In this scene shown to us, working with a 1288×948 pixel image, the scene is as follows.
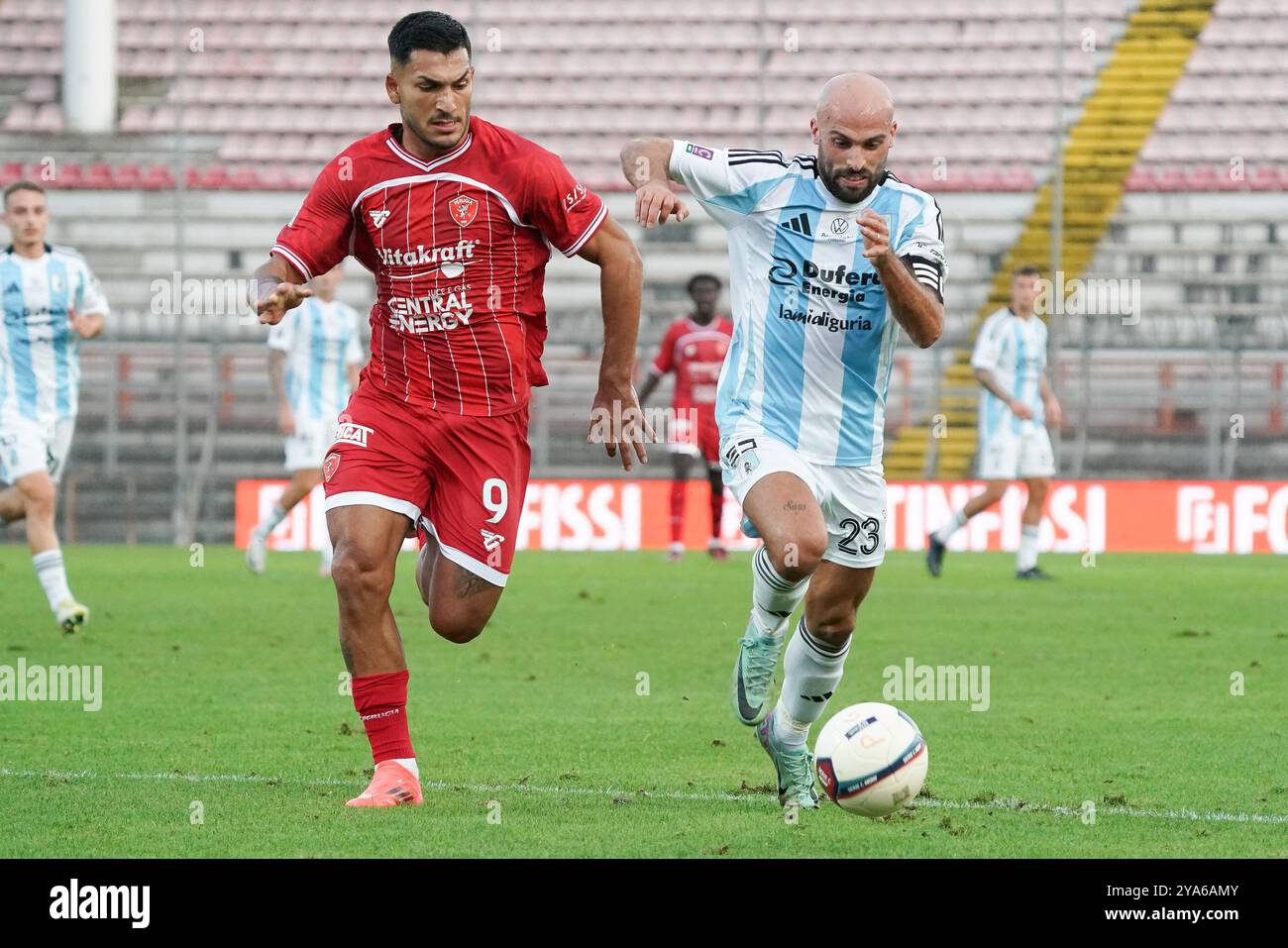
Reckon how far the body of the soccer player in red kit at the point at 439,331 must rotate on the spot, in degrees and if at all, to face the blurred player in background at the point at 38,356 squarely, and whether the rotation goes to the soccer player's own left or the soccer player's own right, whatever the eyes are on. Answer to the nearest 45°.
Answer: approximately 135° to the soccer player's own right

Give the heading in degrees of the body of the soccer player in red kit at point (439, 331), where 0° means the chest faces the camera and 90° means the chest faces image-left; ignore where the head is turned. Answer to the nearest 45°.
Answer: approximately 0°

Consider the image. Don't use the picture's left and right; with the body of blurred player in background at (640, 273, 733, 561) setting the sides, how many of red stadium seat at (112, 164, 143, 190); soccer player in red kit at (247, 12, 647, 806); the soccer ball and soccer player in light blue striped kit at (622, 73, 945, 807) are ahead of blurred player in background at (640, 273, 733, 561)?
3

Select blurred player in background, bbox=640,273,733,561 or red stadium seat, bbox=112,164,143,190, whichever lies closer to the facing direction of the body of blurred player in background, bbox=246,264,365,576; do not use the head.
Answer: the blurred player in background

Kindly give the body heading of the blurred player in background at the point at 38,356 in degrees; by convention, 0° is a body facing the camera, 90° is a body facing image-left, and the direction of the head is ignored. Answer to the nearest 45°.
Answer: approximately 0°

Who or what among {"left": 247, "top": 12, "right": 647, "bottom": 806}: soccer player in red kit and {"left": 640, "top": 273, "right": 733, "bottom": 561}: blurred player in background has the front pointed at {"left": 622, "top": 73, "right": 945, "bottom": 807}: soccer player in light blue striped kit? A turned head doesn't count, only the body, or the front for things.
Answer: the blurred player in background

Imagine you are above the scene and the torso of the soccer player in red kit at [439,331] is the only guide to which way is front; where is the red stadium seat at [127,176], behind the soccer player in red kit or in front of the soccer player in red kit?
behind

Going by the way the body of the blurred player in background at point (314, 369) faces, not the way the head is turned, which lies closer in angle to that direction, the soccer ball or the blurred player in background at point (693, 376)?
the soccer ball

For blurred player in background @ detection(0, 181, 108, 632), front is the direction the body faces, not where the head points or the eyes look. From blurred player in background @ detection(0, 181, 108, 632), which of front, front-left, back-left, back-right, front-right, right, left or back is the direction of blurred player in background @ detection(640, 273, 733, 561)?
back-left
